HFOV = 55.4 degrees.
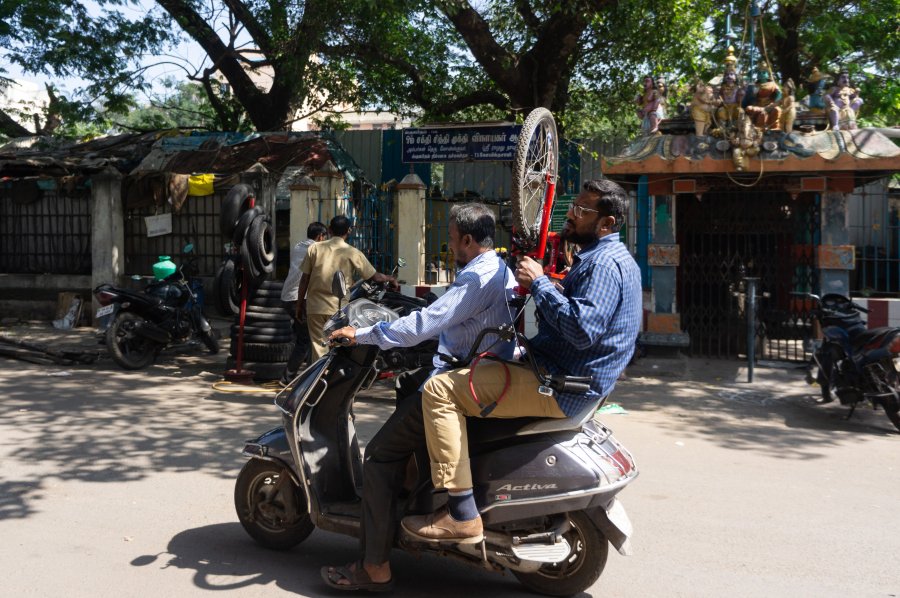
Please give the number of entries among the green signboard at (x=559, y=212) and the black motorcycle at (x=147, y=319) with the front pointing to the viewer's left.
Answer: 0

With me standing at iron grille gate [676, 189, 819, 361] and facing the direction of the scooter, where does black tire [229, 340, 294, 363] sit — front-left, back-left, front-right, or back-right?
front-right

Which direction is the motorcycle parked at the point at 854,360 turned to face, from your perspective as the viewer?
facing away from the viewer and to the left of the viewer

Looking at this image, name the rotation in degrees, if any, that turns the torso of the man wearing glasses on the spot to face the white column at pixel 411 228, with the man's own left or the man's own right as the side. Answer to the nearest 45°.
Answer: approximately 90° to the man's own right

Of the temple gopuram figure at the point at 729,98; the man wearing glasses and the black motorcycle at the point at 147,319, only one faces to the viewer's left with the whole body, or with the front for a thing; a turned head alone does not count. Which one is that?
the man wearing glasses

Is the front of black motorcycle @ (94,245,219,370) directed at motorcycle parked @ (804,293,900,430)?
no

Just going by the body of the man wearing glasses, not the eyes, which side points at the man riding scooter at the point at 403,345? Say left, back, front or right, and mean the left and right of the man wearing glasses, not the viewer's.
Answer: front

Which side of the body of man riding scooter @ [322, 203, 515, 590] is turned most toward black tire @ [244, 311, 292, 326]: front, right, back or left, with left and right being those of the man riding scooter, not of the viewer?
right

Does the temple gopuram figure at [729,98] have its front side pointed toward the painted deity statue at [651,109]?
no

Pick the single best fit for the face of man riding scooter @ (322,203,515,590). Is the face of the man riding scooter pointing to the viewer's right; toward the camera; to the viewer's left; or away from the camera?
to the viewer's left

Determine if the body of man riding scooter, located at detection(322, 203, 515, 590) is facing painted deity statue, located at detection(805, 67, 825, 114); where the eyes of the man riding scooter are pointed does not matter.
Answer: no

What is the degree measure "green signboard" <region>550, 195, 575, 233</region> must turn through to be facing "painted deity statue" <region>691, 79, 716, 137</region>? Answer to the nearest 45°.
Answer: approximately 45° to its left

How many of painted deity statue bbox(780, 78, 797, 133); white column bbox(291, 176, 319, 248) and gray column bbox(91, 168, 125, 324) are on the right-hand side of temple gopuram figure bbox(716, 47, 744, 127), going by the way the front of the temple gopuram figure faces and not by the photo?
2
